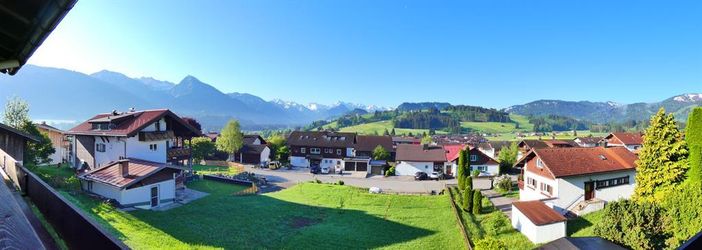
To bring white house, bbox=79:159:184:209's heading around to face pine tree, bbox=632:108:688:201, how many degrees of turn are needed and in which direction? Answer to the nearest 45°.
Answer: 0° — it already faces it

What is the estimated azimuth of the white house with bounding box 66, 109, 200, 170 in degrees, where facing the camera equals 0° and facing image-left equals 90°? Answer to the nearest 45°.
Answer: approximately 315°

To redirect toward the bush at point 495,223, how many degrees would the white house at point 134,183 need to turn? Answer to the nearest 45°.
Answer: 0° — it already faces it

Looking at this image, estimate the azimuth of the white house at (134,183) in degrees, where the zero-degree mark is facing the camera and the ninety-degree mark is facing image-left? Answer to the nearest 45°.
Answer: approximately 315°
